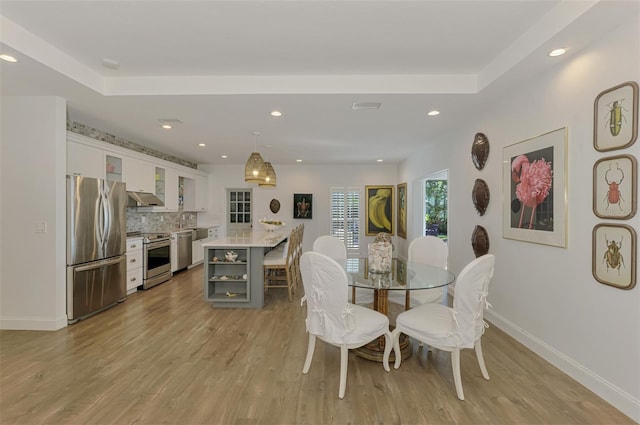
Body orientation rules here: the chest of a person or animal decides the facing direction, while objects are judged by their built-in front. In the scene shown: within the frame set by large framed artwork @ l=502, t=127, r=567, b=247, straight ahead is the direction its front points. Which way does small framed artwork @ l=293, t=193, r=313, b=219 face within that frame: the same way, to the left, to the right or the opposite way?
to the left

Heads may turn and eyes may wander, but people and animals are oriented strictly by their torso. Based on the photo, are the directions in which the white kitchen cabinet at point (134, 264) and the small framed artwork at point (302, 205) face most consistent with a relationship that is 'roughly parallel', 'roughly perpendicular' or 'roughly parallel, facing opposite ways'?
roughly perpendicular

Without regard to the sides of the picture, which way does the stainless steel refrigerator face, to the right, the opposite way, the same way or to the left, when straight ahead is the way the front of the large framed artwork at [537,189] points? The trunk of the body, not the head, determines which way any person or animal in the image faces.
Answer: the opposite way

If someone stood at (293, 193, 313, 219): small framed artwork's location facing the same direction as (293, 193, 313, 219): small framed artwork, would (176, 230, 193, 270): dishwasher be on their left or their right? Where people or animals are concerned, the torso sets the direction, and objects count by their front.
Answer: on their right

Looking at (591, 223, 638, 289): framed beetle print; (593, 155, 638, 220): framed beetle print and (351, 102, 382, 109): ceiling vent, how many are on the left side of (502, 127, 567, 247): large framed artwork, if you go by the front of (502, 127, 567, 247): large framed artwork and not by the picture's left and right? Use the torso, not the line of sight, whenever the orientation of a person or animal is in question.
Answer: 2

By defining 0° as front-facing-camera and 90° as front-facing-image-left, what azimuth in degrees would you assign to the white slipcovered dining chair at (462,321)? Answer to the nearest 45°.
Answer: approximately 135°

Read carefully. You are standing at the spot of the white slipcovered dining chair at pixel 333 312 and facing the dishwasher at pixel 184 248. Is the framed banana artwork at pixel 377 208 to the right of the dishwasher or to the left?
right
